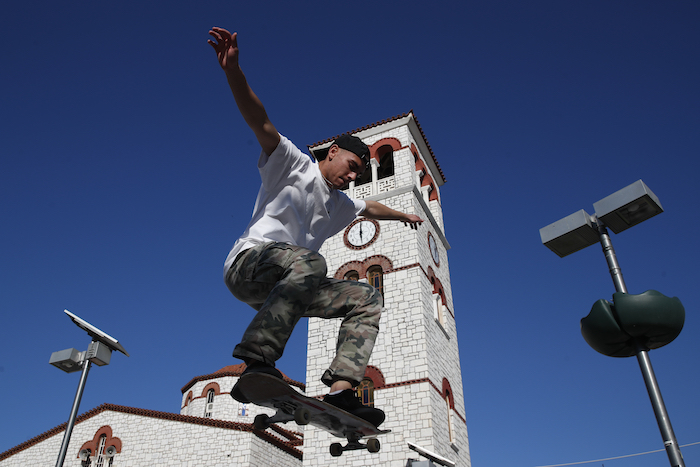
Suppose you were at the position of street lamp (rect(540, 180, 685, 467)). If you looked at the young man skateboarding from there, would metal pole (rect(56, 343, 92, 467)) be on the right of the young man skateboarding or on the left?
right

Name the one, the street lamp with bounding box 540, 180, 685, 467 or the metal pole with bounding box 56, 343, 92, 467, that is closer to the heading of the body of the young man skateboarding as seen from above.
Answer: the street lamp

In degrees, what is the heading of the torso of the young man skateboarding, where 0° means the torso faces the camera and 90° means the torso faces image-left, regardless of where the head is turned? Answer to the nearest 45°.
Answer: approximately 315°

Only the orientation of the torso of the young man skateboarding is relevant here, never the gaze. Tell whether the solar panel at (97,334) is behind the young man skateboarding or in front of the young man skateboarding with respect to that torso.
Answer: behind

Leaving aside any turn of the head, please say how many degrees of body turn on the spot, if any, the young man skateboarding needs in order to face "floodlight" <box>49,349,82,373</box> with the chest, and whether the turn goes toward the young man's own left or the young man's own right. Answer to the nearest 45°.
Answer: approximately 180°

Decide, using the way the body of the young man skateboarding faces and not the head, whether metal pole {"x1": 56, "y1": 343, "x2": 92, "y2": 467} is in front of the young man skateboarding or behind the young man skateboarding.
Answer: behind

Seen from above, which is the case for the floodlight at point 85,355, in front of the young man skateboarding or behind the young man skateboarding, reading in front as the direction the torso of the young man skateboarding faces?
behind

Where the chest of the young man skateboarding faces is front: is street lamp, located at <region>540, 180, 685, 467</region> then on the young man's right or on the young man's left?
on the young man's left
